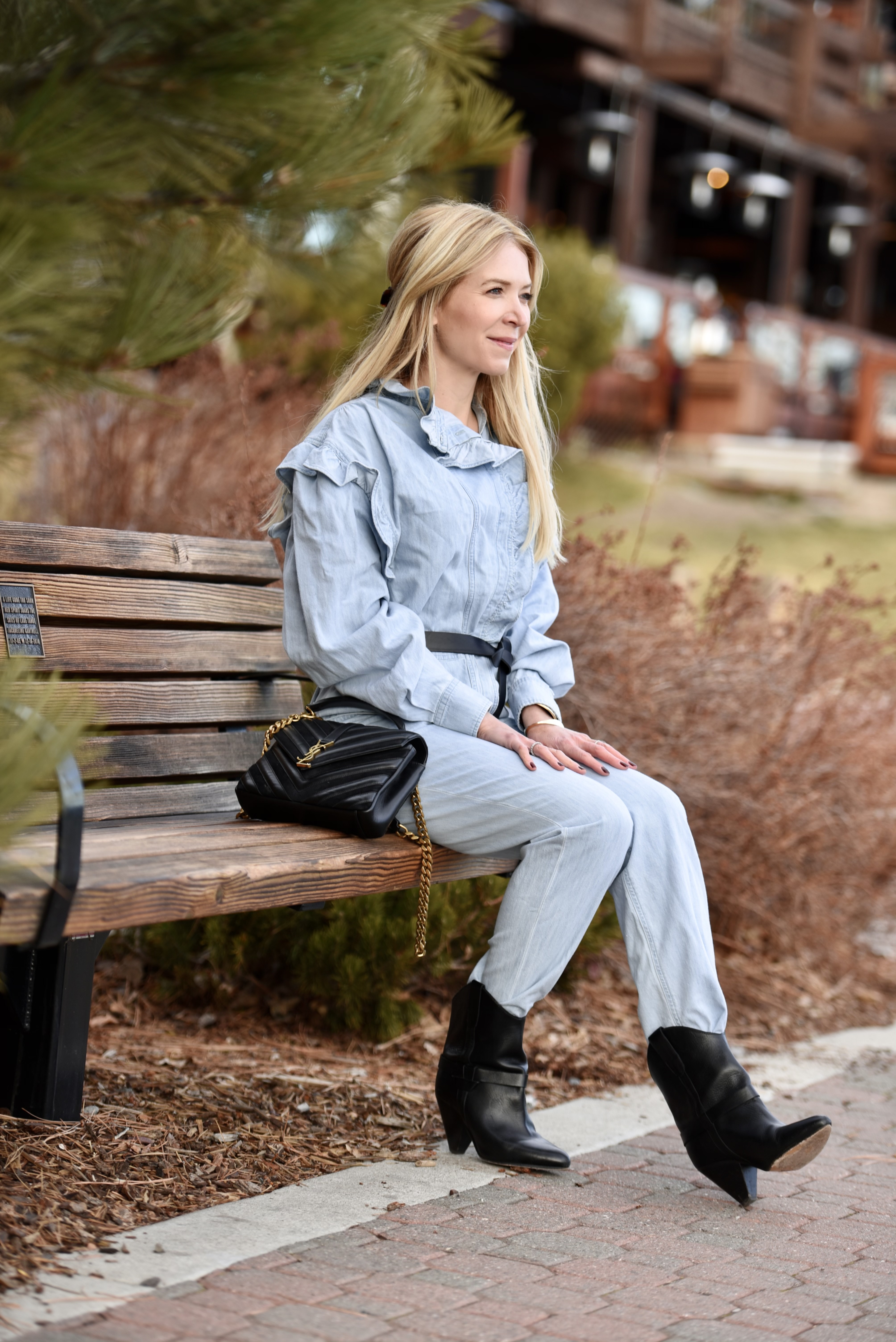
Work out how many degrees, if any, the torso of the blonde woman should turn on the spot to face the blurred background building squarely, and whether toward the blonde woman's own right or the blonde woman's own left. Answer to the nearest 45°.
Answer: approximately 135° to the blonde woman's own left

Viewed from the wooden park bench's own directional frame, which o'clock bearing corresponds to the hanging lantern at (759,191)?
The hanging lantern is roughly at 8 o'clock from the wooden park bench.

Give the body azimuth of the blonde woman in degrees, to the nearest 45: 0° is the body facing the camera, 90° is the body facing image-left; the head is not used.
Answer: approximately 315°

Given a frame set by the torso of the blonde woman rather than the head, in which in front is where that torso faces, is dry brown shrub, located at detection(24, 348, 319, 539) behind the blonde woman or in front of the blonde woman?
behind

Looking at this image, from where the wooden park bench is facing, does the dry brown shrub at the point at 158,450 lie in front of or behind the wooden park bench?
behind

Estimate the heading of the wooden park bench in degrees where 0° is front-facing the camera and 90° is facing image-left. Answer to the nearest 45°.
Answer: approximately 315°

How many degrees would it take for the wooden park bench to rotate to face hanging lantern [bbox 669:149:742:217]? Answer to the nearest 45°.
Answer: approximately 135° to its left

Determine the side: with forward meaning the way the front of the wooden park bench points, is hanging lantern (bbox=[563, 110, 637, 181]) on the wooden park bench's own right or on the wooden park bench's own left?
on the wooden park bench's own left

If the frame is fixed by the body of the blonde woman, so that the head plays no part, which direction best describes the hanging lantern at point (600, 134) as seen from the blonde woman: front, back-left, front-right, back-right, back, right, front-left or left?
back-left

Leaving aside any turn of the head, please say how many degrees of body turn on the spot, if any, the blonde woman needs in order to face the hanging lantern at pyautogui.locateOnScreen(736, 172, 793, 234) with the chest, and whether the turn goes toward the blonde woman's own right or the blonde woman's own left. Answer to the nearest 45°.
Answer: approximately 135° to the blonde woman's own left
